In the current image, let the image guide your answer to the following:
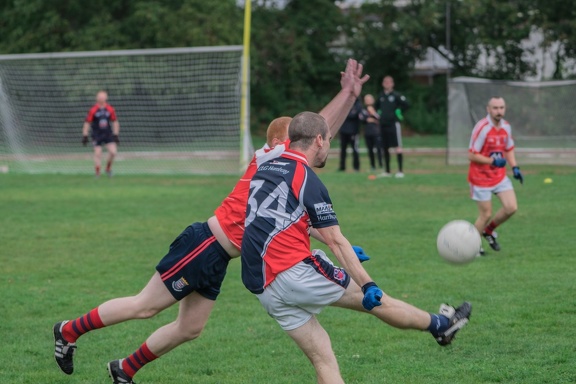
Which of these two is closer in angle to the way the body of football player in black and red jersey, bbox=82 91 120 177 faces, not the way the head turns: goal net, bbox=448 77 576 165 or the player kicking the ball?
the player kicking the ball

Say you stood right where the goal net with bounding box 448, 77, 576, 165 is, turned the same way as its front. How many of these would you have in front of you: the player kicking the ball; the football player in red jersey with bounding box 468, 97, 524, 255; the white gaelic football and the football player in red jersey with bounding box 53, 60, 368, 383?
4

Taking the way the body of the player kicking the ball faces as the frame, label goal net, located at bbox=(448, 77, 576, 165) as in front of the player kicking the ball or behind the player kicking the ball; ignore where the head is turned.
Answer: in front

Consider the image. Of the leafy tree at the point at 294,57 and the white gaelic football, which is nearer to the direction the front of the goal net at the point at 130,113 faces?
the white gaelic football

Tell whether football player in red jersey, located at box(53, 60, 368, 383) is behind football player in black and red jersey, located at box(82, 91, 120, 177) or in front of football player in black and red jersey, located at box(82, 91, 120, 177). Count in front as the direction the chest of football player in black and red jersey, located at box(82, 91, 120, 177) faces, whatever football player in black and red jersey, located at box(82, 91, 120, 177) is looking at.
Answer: in front

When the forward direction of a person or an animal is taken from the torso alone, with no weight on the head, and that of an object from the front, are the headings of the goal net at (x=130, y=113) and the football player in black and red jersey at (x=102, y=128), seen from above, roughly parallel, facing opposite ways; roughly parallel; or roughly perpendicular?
roughly parallel

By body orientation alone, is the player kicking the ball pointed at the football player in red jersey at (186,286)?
no

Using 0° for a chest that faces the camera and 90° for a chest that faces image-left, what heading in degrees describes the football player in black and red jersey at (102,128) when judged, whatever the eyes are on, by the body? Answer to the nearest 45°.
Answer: approximately 0°

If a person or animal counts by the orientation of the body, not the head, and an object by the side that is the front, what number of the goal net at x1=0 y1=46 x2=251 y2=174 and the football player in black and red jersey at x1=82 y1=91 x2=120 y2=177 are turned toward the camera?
2

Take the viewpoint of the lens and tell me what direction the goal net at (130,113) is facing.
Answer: facing the viewer

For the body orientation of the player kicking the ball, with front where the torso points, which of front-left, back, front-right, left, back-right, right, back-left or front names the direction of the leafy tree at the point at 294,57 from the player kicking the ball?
front-left

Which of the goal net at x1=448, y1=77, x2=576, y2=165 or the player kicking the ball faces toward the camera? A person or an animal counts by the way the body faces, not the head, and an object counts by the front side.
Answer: the goal net

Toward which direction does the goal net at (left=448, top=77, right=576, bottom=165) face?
toward the camera

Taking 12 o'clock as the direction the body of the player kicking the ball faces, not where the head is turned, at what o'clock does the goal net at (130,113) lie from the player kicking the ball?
The goal net is roughly at 10 o'clock from the player kicking the ball.

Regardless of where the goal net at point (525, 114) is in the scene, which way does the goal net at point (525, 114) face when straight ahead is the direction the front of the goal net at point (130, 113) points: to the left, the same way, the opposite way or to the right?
the same way

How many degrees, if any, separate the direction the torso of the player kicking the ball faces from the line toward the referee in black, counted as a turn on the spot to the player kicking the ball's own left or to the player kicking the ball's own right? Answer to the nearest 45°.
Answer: approximately 45° to the player kicking the ball's own left

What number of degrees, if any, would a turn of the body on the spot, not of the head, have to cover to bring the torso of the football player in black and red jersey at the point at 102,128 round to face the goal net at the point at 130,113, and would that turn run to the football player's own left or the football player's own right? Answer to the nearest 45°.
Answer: approximately 180°
